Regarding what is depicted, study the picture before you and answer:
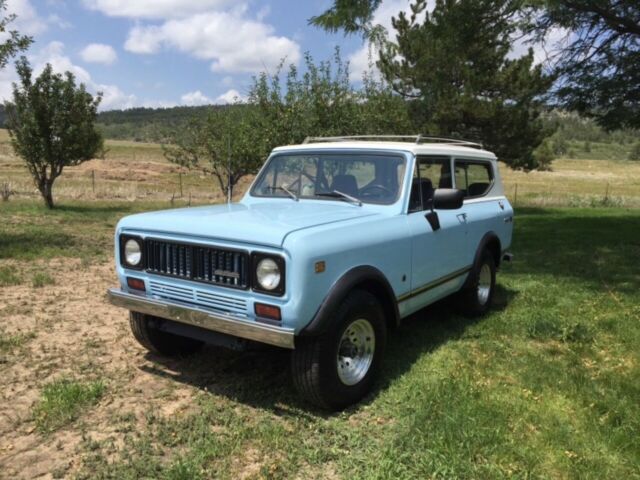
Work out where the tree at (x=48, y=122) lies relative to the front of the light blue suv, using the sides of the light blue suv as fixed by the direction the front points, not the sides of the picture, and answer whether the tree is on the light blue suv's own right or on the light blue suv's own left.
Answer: on the light blue suv's own right

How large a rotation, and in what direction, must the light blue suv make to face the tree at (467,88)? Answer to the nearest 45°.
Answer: approximately 135° to its right

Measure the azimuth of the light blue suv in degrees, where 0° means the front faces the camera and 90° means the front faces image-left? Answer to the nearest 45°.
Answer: approximately 45°

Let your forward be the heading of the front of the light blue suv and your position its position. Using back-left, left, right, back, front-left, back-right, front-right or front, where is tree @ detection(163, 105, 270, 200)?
back-right

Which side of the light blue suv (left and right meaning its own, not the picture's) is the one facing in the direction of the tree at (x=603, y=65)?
back
